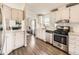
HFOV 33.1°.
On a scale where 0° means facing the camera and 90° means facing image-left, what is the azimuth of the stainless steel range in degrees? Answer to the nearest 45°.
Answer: approximately 45°

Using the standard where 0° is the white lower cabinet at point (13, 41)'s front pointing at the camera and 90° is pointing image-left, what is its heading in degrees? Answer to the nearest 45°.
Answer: approximately 315°

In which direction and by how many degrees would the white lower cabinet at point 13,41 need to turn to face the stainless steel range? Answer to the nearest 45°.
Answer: approximately 45° to its left

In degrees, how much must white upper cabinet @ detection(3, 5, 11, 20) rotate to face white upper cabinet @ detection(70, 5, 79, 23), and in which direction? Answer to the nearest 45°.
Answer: approximately 45° to its left

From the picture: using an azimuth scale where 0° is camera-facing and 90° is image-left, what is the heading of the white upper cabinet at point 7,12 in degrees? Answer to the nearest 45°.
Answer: approximately 315°

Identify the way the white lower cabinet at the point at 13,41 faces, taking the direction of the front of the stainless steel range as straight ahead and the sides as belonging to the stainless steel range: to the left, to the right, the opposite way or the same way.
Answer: to the left
